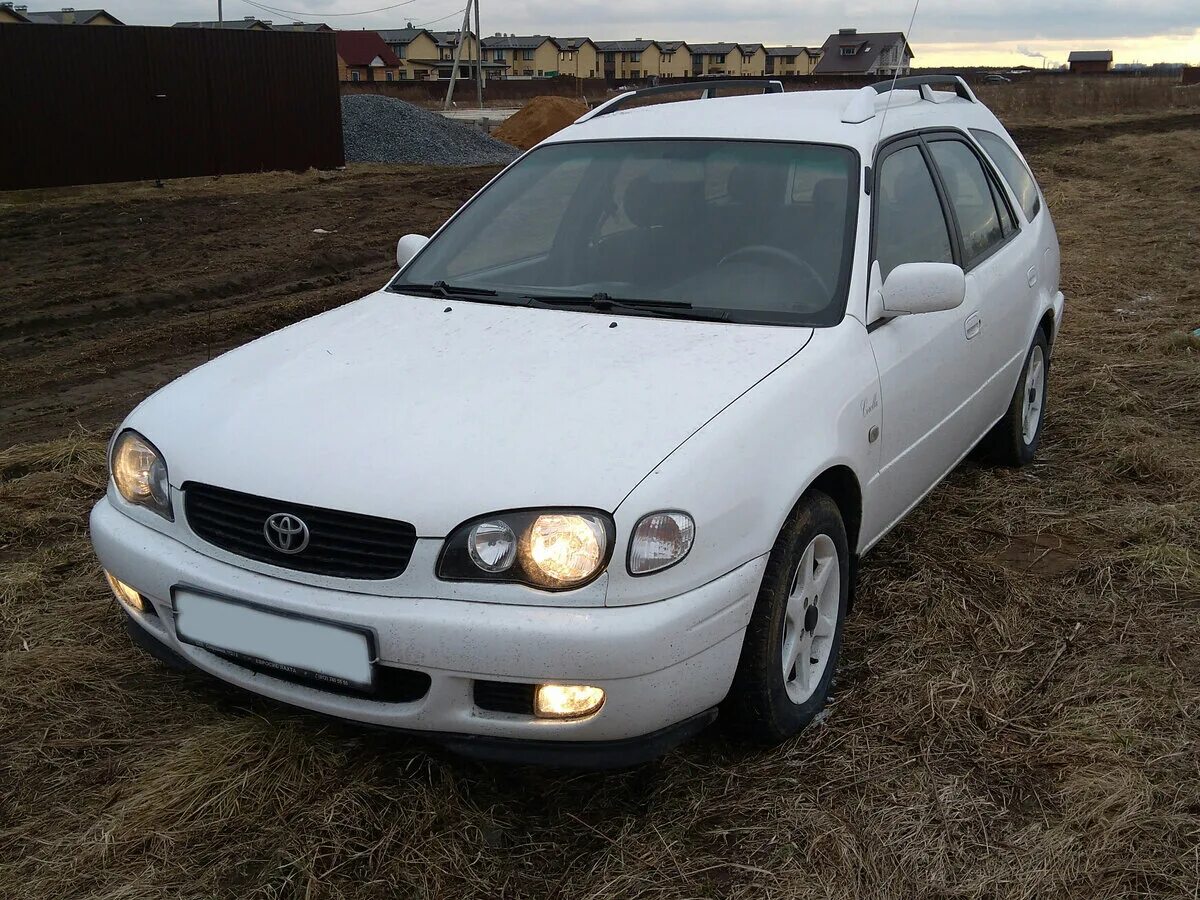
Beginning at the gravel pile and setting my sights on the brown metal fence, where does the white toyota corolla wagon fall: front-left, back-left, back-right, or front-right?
front-left

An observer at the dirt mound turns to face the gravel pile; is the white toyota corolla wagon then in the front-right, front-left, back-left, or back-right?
front-left

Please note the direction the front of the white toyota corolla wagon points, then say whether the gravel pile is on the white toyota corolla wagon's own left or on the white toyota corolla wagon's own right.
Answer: on the white toyota corolla wagon's own right

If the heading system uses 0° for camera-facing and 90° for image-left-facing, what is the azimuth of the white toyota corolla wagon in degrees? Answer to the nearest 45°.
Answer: approximately 45°

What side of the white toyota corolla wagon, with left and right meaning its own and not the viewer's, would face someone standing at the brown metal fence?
right

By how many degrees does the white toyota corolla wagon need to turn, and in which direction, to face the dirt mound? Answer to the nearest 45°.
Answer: approximately 135° to its right
